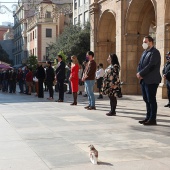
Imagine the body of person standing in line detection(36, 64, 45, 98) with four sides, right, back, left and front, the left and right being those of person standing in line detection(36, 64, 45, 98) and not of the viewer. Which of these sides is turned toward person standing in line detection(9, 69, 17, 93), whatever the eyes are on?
right

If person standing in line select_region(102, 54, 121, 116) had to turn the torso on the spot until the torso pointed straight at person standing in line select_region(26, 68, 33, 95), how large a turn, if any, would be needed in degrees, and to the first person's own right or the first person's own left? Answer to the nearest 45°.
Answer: approximately 45° to the first person's own right

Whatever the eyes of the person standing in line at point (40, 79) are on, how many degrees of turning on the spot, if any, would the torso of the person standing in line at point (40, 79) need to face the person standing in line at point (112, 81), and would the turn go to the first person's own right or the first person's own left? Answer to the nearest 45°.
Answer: approximately 90° to the first person's own left

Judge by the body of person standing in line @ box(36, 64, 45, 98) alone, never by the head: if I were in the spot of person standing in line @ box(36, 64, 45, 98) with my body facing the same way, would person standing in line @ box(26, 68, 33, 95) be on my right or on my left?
on my right

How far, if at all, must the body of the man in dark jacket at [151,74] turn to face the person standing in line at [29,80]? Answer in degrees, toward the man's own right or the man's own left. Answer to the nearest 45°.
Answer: approximately 45° to the man's own right
